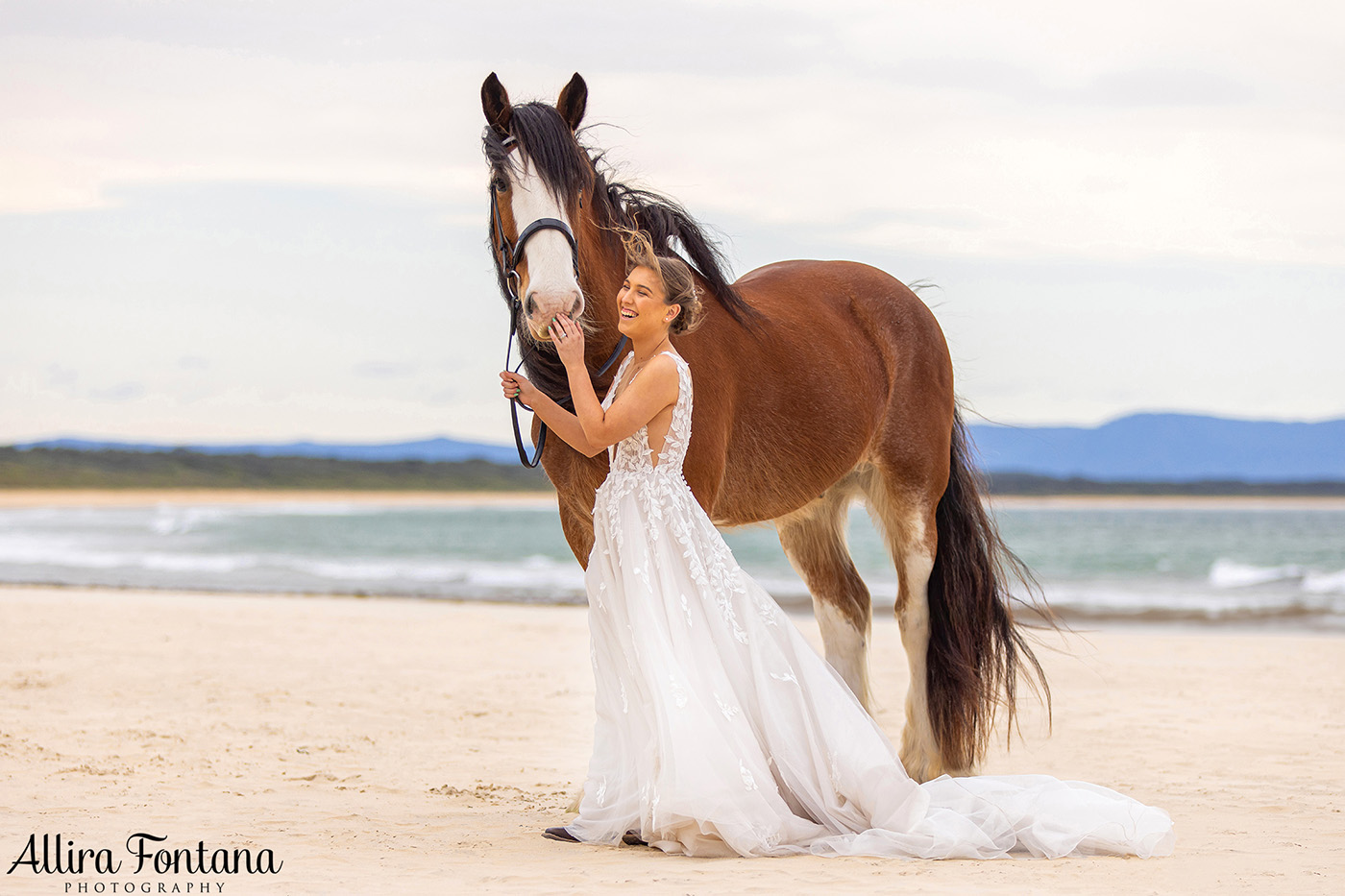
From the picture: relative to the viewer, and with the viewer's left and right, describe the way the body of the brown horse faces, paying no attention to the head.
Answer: facing the viewer and to the left of the viewer

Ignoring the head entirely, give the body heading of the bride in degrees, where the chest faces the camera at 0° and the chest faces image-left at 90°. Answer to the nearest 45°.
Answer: approximately 90°

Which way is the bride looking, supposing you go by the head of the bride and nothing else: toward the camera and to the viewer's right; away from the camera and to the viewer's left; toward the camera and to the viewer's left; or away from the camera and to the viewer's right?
toward the camera and to the viewer's left
